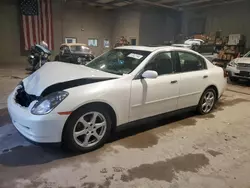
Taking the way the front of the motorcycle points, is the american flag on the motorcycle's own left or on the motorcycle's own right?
on the motorcycle's own right

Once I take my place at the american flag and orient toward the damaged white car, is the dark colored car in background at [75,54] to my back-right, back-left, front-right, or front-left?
front-left

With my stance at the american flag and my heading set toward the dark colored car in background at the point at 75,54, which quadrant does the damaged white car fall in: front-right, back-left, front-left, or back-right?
front-right

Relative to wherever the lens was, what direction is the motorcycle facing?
facing the viewer and to the left of the viewer

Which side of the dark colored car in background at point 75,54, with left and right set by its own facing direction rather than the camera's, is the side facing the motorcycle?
right

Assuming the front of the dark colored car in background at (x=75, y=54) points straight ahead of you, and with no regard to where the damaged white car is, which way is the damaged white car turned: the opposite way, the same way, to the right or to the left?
to the right

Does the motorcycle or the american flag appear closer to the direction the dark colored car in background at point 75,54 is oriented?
the motorcycle

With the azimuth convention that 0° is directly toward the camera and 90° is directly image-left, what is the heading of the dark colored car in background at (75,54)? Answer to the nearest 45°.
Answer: approximately 315°

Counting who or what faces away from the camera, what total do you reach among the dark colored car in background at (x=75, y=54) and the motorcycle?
0

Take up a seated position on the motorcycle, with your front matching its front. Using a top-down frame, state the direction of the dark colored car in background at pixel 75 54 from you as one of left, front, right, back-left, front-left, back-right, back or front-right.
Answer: left

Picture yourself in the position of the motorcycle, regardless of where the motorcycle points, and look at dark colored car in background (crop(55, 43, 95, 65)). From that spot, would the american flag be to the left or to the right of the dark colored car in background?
left
